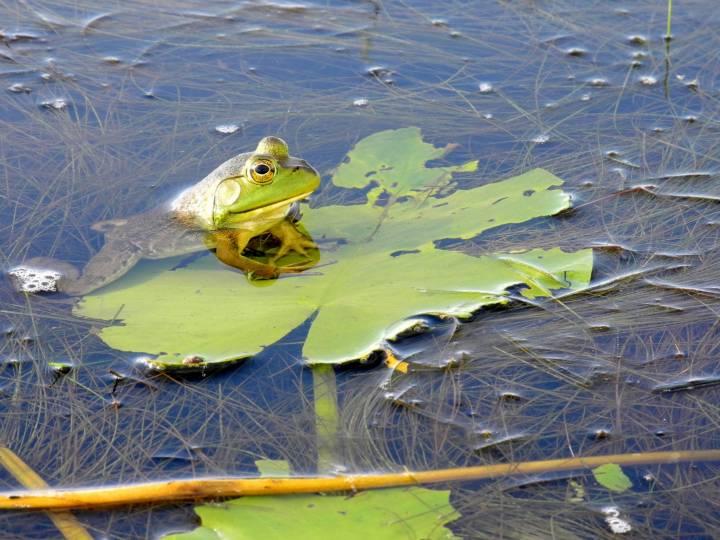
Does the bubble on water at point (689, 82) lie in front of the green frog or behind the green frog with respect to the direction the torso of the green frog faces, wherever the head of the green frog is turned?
in front

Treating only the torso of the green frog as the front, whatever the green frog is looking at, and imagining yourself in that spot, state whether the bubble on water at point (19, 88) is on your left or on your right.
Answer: on your left

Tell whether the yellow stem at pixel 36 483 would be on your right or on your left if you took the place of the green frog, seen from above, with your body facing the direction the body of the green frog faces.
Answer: on your right

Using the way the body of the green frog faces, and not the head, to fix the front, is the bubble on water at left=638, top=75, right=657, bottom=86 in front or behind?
in front

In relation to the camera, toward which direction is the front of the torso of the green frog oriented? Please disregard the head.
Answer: to the viewer's right

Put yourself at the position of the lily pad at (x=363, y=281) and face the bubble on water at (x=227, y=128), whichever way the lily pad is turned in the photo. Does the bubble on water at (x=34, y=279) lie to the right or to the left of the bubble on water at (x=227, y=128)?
left

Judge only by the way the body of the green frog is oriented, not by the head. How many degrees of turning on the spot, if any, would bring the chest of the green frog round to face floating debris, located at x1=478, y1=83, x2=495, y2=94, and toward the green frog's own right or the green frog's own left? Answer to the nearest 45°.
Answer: approximately 45° to the green frog's own left

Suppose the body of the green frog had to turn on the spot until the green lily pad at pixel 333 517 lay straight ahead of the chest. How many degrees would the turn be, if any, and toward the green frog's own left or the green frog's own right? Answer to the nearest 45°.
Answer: approximately 90° to the green frog's own right

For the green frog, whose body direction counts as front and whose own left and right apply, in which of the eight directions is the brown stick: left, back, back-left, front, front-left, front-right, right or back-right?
right

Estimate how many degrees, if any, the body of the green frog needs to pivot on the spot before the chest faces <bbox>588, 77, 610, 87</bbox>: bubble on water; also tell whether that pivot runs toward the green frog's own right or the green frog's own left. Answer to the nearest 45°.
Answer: approximately 45° to the green frog's own left
